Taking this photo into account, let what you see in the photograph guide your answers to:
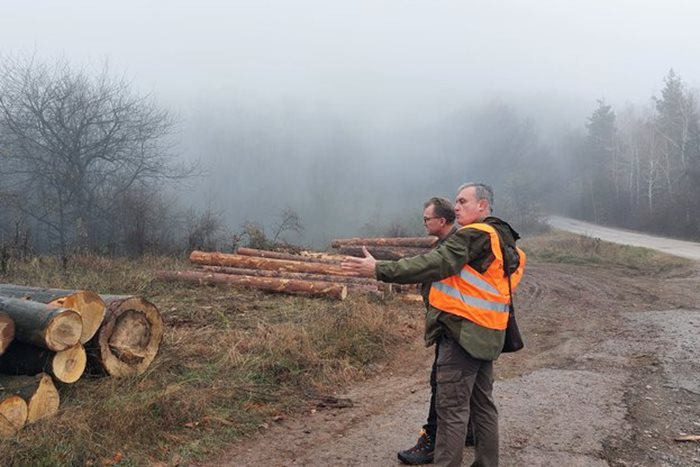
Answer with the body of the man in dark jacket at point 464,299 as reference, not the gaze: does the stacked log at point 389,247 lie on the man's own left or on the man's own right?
on the man's own right

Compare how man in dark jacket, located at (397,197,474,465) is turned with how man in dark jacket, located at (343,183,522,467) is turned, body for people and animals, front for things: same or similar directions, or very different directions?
same or similar directions

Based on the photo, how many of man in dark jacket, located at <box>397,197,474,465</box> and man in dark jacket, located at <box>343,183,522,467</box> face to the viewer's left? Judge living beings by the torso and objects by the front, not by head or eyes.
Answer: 2

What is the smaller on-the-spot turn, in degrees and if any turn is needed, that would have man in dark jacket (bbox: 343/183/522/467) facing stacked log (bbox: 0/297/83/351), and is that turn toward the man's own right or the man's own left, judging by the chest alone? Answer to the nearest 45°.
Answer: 0° — they already face it

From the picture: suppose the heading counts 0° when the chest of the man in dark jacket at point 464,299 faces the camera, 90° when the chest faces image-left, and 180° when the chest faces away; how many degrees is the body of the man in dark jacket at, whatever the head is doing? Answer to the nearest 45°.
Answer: approximately 90°

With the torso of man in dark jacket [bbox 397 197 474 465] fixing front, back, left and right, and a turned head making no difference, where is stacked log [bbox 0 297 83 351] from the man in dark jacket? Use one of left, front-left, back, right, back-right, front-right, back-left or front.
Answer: front

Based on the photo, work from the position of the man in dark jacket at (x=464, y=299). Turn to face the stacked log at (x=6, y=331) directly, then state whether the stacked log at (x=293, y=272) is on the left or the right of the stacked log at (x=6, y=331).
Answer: right

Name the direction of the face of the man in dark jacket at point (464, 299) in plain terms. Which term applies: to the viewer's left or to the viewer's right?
to the viewer's left

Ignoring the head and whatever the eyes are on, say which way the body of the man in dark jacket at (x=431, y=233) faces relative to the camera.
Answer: to the viewer's left

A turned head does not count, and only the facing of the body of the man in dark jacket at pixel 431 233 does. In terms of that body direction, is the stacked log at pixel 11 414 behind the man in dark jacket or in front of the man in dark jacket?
in front

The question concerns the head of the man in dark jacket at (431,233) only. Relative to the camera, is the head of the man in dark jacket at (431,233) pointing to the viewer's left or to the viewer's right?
to the viewer's left

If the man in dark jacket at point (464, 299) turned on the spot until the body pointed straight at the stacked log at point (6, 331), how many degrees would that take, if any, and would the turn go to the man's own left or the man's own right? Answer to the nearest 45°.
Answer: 0° — they already face it
